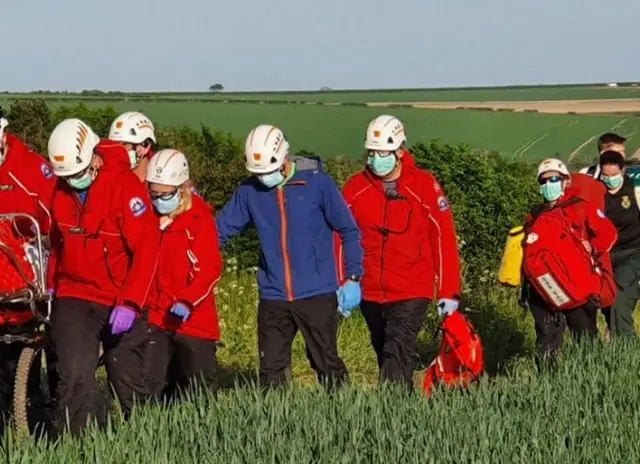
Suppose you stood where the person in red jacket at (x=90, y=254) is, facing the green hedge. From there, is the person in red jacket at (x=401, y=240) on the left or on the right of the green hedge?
right

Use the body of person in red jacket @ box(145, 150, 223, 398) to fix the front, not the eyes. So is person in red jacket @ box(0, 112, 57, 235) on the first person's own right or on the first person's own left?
on the first person's own right

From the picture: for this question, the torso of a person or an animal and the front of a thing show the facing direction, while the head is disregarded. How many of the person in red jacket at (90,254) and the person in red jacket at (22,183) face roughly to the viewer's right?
0

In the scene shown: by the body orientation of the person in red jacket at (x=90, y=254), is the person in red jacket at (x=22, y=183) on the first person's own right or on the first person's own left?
on the first person's own right

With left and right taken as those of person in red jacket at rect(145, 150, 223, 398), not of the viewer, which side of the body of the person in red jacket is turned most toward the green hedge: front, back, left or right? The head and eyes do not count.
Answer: back

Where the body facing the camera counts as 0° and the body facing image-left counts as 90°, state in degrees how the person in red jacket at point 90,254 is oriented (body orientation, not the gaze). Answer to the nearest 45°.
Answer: approximately 45°

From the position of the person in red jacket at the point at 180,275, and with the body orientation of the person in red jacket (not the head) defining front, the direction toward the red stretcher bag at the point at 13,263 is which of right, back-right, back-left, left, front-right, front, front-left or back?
front-right

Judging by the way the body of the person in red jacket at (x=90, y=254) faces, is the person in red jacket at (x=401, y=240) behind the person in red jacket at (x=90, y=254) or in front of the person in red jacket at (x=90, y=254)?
behind

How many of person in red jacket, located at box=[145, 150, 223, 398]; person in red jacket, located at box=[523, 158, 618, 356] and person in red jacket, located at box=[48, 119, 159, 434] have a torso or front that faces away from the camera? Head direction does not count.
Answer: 0

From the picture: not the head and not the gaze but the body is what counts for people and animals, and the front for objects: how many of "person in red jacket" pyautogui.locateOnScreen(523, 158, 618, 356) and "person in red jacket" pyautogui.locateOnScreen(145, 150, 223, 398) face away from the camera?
0
